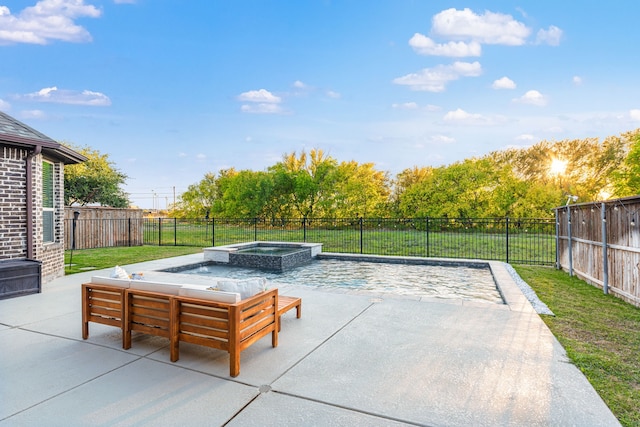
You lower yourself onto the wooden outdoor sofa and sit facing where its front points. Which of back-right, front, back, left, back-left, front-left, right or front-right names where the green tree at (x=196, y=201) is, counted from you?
front-left

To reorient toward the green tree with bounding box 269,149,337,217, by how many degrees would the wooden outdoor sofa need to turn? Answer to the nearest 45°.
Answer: approximately 45° to its left

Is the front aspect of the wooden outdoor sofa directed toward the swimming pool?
yes

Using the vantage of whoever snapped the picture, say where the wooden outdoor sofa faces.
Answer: facing away from the viewer and to the right of the viewer

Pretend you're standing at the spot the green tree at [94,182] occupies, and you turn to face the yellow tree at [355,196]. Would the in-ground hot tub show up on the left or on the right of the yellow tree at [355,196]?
right

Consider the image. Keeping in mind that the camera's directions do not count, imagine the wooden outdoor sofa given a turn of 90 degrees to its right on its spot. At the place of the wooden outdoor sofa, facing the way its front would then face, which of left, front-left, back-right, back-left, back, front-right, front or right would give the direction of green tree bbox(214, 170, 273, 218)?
back-left

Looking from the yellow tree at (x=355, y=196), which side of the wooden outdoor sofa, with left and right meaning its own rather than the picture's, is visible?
front

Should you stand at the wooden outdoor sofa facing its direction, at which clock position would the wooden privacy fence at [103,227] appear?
The wooden privacy fence is roughly at 10 o'clock from the wooden outdoor sofa.

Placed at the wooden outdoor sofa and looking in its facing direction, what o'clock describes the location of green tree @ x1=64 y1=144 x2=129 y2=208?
The green tree is roughly at 10 o'clock from the wooden outdoor sofa.

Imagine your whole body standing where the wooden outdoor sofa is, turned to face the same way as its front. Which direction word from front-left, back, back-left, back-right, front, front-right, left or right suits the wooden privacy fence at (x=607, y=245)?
front-right

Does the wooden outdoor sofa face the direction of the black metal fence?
yes

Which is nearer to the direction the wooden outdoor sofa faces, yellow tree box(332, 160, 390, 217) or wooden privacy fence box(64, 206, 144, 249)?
the yellow tree

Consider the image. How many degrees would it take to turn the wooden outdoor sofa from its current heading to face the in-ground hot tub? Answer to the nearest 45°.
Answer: approximately 45° to its left

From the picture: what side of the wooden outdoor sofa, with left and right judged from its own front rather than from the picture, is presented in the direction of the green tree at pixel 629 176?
front
